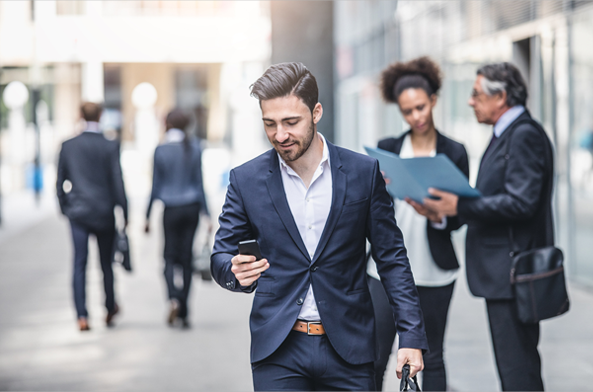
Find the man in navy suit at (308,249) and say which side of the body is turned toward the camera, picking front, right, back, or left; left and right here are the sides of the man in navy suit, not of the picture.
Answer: front

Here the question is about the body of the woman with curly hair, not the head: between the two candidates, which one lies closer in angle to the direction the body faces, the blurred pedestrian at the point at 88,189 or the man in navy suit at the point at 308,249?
the man in navy suit

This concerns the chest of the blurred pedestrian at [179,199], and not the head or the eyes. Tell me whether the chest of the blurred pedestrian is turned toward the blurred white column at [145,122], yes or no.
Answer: yes

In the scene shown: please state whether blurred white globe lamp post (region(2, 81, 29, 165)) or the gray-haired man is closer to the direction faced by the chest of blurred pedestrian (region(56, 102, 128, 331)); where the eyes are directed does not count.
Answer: the blurred white globe lamp post

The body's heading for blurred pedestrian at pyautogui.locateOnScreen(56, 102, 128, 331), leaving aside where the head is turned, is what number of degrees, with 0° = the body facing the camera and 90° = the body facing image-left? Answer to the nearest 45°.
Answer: approximately 180°

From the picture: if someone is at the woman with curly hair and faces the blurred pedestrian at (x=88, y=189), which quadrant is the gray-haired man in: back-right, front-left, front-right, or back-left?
back-right

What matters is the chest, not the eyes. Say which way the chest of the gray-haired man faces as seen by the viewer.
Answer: to the viewer's left

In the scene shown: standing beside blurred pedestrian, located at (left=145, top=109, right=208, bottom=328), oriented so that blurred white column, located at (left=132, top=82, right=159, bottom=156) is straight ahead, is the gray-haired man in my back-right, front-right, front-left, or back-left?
back-right

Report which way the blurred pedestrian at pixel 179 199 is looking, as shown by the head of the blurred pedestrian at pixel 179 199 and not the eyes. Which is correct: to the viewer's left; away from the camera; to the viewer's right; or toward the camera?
away from the camera

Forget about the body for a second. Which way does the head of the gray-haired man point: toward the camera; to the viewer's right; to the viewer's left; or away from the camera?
to the viewer's left

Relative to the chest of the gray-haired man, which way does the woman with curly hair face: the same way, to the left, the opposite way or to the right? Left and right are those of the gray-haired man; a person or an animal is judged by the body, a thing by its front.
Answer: to the left

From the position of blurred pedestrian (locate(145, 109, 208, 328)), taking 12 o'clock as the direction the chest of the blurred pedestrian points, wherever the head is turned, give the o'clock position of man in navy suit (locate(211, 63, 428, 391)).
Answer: The man in navy suit is roughly at 6 o'clock from the blurred pedestrian.

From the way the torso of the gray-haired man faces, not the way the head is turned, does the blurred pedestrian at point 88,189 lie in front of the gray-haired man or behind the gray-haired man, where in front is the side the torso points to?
in front

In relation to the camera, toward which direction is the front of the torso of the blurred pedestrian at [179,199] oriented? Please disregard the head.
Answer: away from the camera

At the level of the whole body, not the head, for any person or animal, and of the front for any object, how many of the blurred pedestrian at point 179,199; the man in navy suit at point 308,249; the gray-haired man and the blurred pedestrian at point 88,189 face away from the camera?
2

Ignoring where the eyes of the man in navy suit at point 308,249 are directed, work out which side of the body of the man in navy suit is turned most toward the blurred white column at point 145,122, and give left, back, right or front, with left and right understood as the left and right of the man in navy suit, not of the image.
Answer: back
